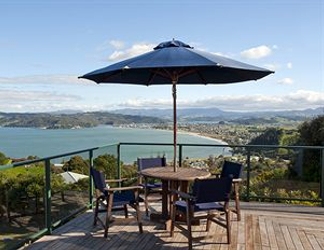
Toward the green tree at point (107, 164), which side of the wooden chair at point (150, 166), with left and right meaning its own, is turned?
back

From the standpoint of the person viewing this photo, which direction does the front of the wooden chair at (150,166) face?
facing the viewer and to the right of the viewer

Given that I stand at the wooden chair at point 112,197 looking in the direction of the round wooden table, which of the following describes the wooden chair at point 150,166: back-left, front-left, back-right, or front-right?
front-left

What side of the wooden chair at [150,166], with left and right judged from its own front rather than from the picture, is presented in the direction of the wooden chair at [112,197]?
right

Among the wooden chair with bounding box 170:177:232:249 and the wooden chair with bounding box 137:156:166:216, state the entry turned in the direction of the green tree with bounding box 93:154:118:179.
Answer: the wooden chair with bounding box 170:177:232:249

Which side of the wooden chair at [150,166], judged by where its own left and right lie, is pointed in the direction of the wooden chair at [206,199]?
front

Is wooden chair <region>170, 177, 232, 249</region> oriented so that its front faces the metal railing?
yes

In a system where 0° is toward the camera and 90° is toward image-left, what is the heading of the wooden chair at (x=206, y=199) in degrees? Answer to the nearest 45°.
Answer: approximately 135°

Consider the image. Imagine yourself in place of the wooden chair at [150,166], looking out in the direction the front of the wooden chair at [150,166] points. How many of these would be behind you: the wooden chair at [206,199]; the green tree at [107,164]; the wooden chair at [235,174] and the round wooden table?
1

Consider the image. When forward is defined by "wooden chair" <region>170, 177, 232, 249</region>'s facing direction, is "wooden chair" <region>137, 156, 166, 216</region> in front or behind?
in front

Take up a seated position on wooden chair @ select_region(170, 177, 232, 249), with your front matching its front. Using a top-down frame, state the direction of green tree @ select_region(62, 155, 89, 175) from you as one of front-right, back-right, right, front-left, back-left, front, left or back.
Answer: front

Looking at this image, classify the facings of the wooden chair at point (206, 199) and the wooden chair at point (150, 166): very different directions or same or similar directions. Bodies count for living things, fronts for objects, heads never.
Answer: very different directions

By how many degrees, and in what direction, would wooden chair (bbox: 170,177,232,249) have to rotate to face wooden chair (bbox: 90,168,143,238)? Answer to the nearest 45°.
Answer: approximately 45° to its left
